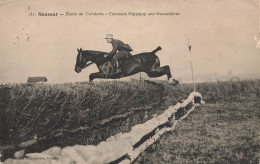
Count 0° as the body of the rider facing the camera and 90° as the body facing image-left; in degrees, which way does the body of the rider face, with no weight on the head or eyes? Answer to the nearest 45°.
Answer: approximately 90°

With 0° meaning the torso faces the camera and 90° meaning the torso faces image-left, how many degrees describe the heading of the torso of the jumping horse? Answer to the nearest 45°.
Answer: approximately 90°
